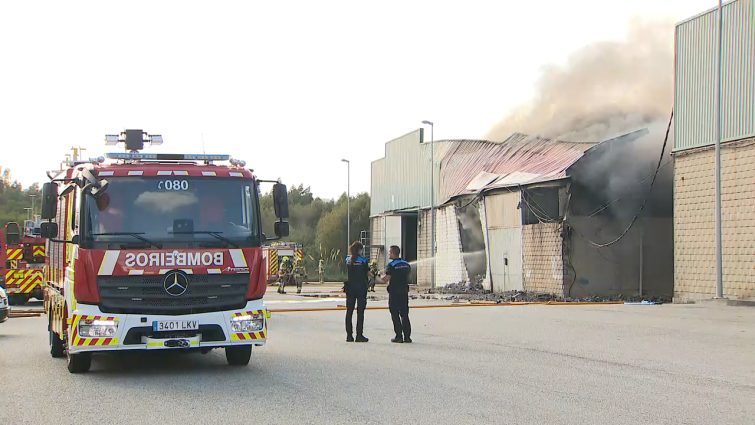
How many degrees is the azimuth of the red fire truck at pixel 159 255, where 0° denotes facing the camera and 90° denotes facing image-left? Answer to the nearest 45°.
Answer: approximately 0°
